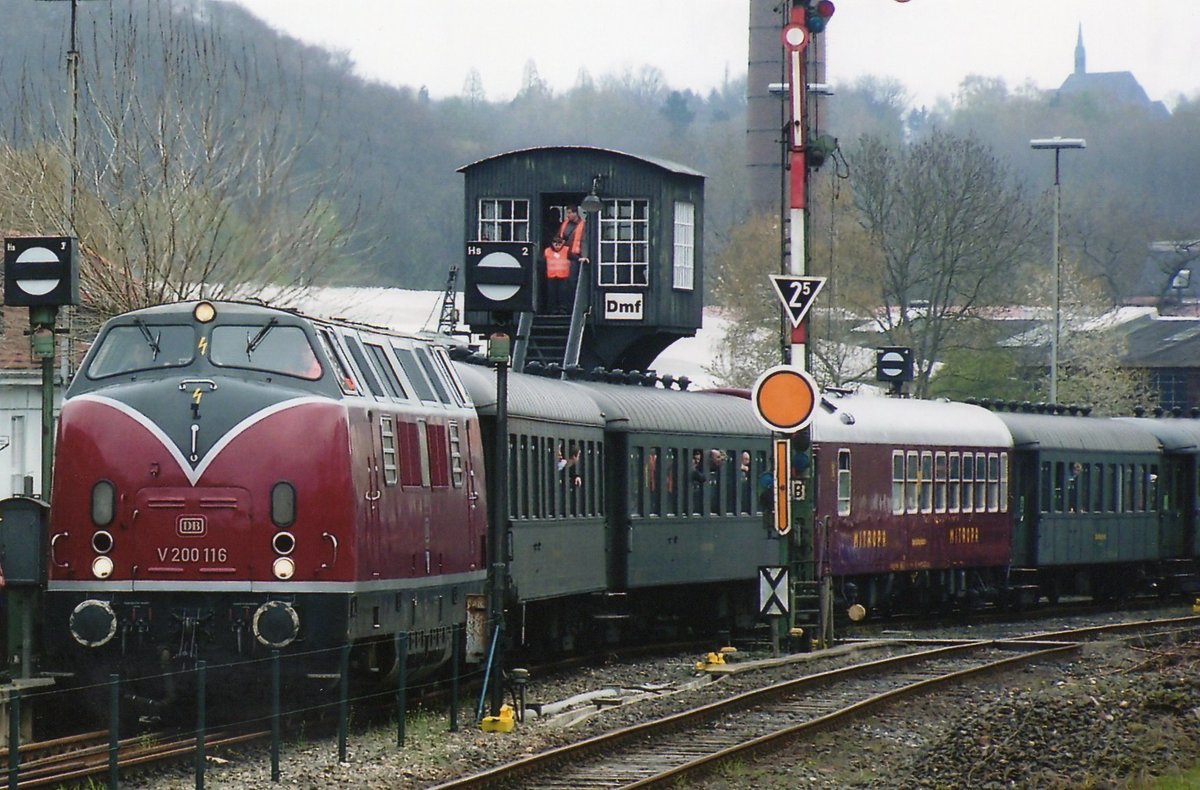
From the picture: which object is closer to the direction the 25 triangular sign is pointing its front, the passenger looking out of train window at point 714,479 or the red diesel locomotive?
the red diesel locomotive

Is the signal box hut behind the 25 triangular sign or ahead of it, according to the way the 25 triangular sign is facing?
behind

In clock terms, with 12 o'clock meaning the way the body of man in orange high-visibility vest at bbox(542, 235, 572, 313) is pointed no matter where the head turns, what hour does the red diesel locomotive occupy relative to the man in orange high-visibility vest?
The red diesel locomotive is roughly at 12 o'clock from the man in orange high-visibility vest.

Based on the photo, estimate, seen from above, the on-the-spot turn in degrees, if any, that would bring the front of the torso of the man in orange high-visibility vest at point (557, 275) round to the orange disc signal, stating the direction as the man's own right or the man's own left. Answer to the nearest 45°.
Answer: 0° — they already face it

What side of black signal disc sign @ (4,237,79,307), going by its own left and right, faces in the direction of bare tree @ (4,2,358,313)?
back
